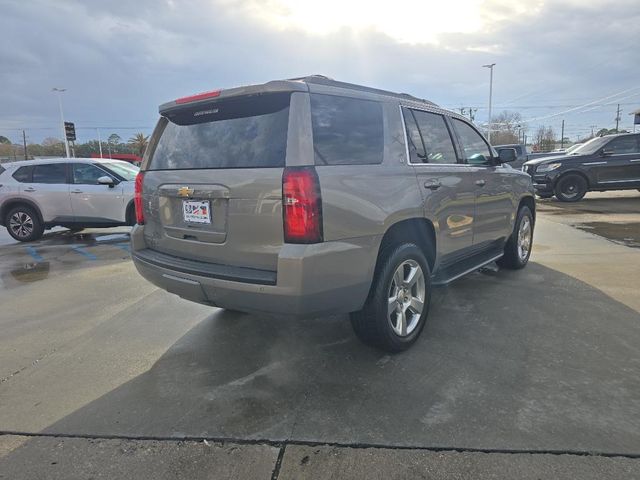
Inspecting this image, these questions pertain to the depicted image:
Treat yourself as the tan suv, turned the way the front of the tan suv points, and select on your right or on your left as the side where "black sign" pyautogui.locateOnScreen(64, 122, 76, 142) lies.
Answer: on your left

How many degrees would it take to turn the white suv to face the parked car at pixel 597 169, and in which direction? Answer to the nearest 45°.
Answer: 0° — it already faces it

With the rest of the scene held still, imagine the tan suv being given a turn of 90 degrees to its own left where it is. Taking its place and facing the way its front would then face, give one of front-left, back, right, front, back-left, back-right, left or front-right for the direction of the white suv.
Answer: front

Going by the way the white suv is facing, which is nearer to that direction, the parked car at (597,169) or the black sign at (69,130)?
the parked car

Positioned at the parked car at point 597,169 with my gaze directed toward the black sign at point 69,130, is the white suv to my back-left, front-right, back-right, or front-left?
front-left

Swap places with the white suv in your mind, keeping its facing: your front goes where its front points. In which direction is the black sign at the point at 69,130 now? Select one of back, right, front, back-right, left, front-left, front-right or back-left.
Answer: left

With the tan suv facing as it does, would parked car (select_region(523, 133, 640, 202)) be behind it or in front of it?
in front

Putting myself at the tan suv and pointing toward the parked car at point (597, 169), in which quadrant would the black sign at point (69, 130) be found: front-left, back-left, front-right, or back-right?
front-left

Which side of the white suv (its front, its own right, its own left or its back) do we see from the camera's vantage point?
right

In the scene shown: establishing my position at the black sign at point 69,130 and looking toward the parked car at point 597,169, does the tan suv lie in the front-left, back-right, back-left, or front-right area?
front-right

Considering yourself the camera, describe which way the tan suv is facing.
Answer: facing away from the viewer and to the right of the viewer
